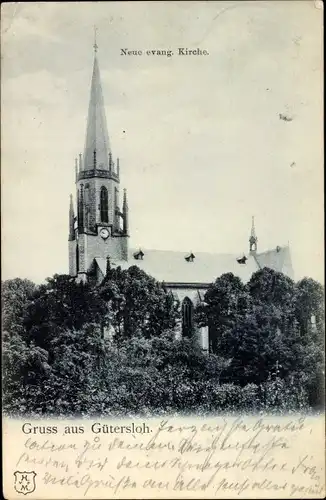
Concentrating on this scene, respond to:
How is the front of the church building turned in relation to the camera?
facing to the left of the viewer

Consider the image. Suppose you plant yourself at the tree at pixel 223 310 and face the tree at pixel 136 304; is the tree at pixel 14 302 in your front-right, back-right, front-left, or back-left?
front-left

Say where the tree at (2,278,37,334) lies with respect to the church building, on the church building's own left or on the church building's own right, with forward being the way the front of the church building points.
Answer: on the church building's own left
